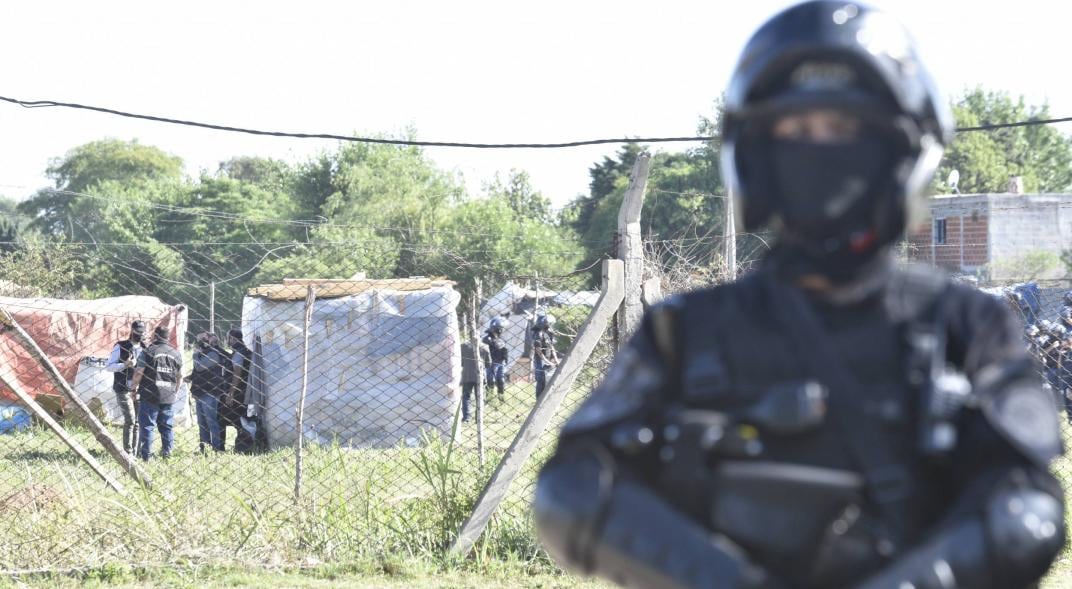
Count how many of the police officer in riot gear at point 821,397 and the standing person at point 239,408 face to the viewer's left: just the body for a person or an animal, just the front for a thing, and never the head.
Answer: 1

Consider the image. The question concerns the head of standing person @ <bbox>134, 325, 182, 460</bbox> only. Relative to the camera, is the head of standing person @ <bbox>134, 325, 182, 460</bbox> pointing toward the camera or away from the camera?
away from the camera

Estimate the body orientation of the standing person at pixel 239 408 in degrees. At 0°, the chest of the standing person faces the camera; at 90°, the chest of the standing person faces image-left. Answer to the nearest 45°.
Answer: approximately 90°

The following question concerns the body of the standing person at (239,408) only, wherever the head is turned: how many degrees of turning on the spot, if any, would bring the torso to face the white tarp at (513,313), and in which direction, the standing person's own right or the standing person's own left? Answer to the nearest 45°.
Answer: approximately 135° to the standing person's own right

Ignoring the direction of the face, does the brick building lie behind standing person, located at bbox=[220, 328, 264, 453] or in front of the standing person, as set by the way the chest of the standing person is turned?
behind

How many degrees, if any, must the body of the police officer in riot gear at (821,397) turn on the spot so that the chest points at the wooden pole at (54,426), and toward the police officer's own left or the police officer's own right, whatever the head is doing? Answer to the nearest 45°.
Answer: approximately 135° to the police officer's own right

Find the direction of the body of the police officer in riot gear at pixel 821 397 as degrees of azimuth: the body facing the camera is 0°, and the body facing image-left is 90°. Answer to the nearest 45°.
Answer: approximately 0°

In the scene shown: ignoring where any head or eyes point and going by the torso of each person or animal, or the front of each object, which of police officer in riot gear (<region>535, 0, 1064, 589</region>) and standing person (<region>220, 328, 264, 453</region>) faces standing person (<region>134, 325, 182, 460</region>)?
standing person (<region>220, 328, 264, 453</region>)

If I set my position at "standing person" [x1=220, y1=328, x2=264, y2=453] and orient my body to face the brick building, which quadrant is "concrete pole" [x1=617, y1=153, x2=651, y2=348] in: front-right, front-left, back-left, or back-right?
back-right

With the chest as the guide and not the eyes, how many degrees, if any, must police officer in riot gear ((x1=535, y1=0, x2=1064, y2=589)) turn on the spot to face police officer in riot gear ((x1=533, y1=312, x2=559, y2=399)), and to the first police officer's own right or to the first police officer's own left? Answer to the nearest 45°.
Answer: approximately 180°

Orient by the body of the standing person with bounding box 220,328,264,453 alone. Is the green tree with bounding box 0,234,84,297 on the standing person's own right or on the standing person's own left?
on the standing person's own right

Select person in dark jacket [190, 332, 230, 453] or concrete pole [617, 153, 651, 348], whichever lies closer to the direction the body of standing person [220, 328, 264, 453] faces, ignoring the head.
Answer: the person in dark jacket
